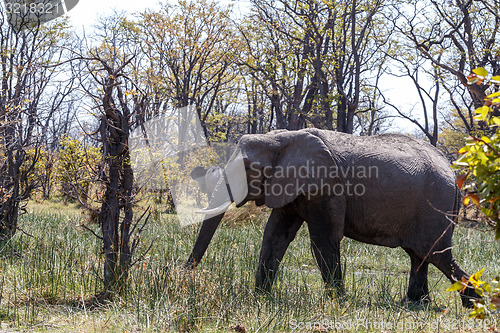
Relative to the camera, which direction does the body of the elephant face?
to the viewer's left

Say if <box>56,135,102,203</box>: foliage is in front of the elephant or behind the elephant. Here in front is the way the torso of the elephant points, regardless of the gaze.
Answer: in front
